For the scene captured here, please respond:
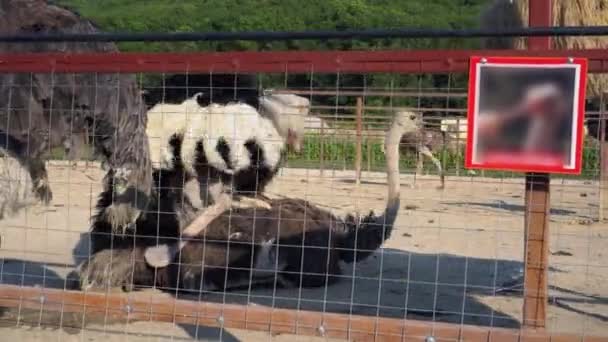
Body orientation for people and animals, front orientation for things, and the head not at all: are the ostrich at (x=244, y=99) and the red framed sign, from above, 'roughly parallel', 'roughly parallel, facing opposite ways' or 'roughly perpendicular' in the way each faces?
roughly perpendicular

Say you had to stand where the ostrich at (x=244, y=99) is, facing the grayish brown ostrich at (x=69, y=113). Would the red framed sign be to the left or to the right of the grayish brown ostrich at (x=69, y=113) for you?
left

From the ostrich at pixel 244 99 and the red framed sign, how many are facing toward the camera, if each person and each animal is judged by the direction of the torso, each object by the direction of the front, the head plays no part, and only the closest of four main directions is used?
1

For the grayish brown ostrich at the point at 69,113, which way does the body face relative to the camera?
to the viewer's left

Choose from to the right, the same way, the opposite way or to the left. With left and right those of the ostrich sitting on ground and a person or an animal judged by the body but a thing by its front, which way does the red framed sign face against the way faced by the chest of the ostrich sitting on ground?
to the right

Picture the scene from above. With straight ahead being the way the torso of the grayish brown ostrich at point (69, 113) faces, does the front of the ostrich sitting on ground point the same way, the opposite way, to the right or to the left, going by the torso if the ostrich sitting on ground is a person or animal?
the opposite way

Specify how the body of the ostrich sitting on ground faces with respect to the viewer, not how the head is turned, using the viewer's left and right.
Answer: facing to the right of the viewer
